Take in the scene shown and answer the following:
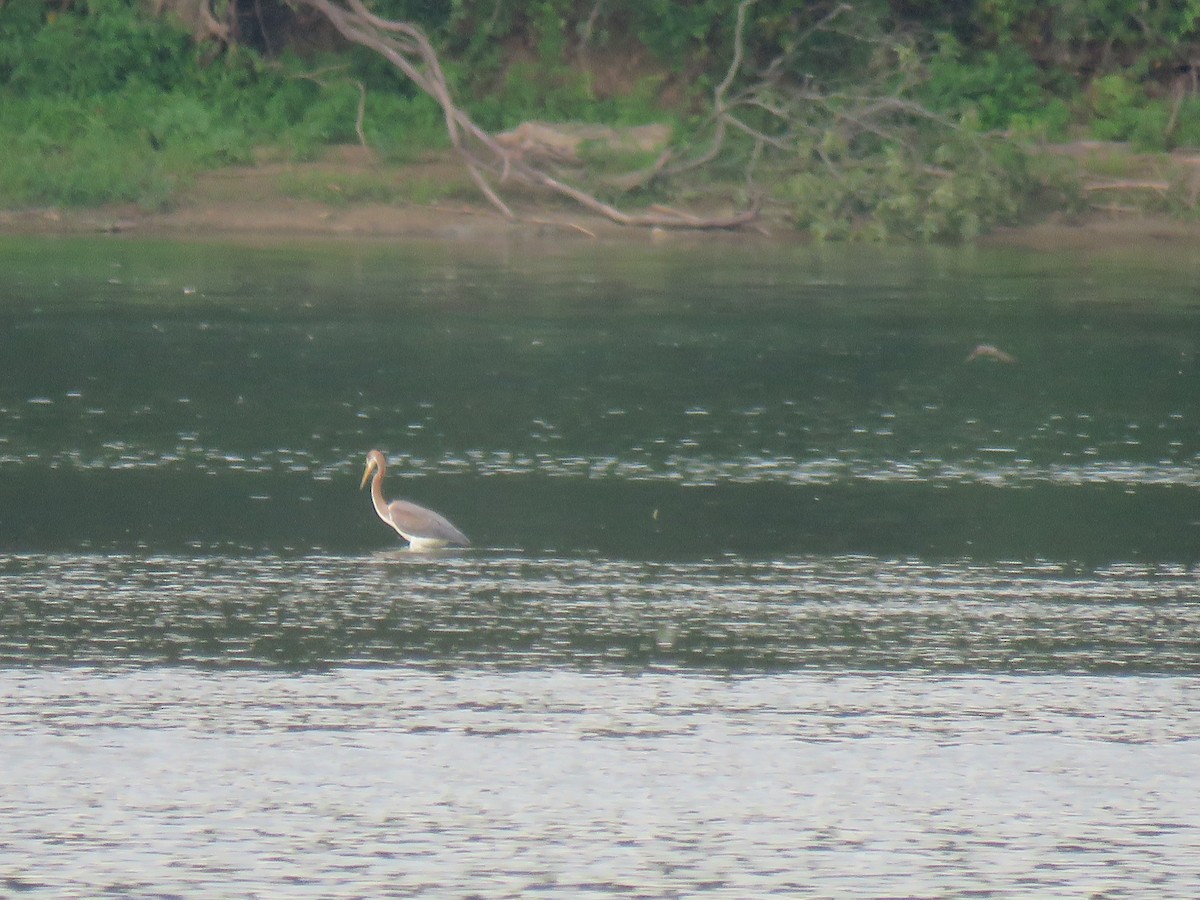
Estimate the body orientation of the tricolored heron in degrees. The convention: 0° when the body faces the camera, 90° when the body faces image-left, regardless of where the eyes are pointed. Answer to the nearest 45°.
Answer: approximately 90°

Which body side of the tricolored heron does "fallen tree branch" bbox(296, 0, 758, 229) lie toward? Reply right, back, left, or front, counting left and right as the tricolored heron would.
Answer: right
